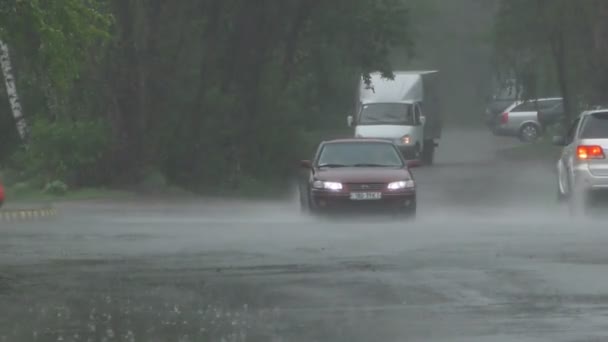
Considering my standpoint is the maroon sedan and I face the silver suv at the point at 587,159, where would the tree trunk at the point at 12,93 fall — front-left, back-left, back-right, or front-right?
back-left

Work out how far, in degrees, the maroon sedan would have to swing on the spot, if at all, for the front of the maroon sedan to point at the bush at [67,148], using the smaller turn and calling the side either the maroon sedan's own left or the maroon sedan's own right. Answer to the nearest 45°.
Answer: approximately 135° to the maroon sedan's own right

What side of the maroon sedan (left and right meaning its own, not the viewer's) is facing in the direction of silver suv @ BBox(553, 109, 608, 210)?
left

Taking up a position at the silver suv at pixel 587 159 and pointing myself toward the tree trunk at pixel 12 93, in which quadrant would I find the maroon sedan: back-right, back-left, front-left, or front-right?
front-left

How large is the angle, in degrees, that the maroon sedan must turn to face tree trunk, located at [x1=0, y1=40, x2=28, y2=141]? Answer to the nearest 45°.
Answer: approximately 135° to its right

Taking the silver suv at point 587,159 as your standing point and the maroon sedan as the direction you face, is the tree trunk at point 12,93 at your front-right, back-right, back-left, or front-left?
front-right

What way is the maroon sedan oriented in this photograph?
toward the camera
